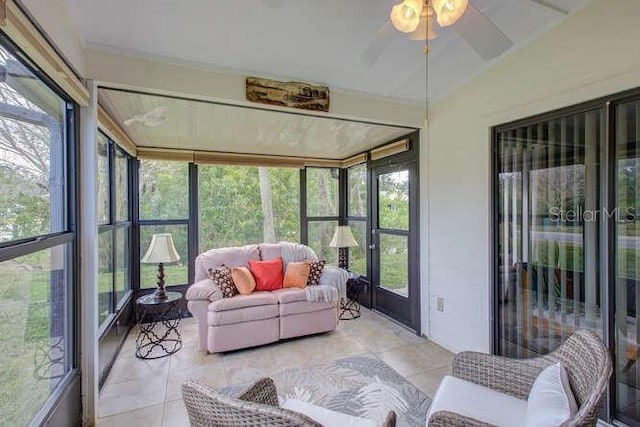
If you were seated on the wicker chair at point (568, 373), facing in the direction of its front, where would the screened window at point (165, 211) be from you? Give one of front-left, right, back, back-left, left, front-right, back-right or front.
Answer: front

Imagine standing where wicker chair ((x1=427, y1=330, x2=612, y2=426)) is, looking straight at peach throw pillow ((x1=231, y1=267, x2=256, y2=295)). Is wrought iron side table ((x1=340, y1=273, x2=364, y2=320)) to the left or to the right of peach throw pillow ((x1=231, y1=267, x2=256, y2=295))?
right

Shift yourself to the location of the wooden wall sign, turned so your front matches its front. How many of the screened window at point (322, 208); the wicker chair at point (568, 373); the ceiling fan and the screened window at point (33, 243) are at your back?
1

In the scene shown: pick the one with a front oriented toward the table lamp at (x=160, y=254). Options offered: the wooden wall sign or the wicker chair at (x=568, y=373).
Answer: the wicker chair

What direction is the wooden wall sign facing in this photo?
toward the camera

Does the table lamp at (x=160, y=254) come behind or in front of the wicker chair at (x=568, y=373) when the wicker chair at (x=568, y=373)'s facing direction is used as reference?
in front

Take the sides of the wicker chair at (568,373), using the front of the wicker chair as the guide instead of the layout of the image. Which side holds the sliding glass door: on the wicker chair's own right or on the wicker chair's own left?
on the wicker chair's own right

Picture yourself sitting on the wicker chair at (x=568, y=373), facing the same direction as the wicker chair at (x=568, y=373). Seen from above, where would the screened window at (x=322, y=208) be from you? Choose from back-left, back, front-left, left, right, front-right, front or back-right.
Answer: front-right

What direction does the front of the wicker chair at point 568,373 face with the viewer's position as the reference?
facing to the left of the viewer

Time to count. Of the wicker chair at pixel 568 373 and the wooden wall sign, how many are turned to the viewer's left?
1

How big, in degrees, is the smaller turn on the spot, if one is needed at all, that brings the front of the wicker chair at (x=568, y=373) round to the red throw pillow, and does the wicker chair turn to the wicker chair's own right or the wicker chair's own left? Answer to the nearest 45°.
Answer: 0° — it already faces it
